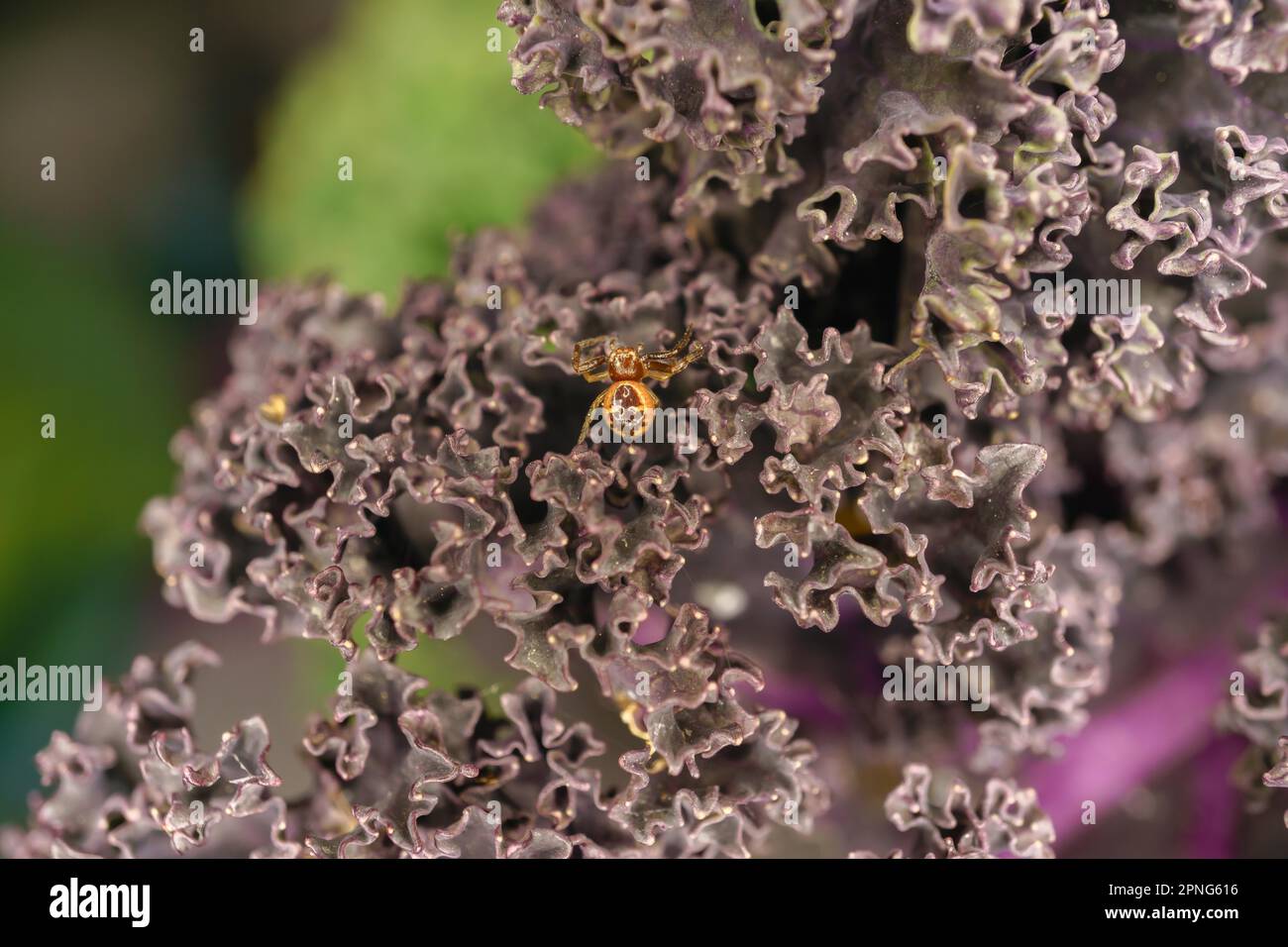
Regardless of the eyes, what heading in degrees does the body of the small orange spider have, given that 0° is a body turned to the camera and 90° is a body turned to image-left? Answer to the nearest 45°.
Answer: approximately 180°
